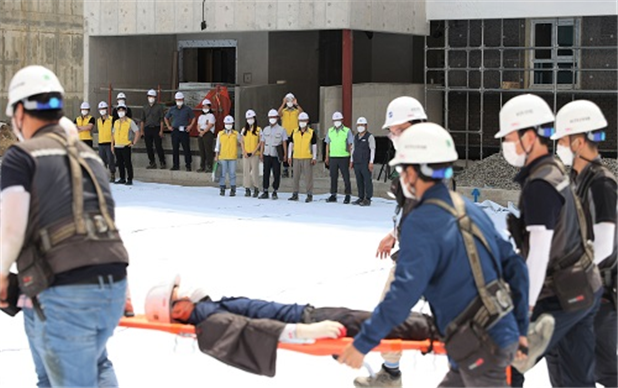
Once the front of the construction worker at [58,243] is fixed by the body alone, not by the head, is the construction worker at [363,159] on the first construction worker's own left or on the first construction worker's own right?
on the first construction worker's own right

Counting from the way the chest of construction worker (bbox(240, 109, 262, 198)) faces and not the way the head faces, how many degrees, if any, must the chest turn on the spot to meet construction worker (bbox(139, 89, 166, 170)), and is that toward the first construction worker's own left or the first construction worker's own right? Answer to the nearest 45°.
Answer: approximately 135° to the first construction worker's own right

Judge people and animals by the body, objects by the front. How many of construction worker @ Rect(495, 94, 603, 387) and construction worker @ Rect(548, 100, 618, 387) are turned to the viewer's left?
2

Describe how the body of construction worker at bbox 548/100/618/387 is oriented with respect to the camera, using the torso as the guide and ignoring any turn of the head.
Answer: to the viewer's left

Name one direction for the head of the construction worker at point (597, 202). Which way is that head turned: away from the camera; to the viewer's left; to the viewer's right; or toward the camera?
to the viewer's left

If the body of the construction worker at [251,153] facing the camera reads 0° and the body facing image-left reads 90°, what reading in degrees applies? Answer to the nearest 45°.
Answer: approximately 0°

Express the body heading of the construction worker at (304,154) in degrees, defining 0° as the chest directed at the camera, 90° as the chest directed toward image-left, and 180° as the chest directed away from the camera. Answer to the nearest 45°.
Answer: approximately 0°

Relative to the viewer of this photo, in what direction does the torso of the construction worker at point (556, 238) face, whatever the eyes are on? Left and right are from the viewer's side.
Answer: facing to the left of the viewer

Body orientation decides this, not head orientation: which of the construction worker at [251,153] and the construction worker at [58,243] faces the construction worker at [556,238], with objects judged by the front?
the construction worker at [251,153]

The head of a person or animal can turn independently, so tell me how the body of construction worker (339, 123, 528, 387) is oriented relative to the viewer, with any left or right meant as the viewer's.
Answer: facing away from the viewer and to the left of the viewer
